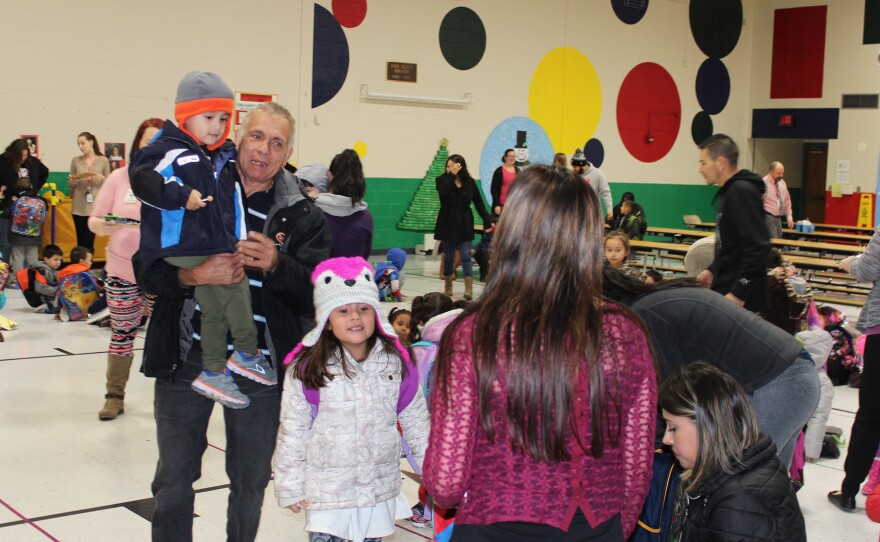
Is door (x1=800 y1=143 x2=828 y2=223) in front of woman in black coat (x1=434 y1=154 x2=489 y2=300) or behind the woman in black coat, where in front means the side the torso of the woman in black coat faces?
behind

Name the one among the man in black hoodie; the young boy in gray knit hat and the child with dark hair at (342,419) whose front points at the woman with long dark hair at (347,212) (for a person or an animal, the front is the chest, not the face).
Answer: the man in black hoodie

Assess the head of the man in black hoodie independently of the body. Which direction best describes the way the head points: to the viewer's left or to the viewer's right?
to the viewer's left

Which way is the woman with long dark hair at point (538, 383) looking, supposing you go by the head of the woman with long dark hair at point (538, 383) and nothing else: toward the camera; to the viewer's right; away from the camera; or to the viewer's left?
away from the camera

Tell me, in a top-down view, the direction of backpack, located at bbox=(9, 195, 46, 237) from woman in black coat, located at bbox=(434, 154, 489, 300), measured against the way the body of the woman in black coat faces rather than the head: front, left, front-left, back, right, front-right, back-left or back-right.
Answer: right

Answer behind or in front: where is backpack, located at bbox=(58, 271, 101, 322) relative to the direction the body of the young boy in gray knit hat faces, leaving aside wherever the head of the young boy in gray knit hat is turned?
behind

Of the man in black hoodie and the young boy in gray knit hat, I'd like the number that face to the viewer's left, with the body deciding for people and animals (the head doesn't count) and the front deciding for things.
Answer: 1

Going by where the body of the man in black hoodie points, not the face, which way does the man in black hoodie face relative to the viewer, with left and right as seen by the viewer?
facing to the left of the viewer

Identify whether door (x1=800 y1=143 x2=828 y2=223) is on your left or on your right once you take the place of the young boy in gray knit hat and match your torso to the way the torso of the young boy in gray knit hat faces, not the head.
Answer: on your left

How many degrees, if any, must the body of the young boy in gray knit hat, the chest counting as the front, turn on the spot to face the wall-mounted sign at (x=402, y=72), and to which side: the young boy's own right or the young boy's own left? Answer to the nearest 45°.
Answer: approximately 135° to the young boy's own left
